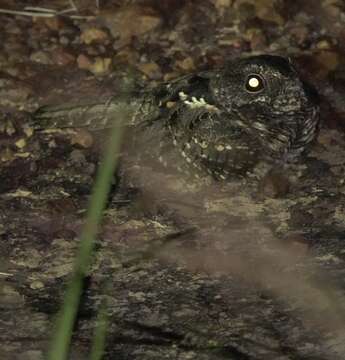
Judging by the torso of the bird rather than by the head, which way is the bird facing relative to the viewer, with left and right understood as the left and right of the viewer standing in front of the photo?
facing to the right of the viewer

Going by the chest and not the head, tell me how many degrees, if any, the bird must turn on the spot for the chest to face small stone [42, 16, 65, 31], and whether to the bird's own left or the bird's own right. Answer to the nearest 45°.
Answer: approximately 135° to the bird's own left

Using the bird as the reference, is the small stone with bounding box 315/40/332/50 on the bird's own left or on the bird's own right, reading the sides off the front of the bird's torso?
on the bird's own left

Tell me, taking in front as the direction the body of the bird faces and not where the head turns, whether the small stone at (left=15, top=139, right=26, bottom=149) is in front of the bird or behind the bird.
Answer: behind

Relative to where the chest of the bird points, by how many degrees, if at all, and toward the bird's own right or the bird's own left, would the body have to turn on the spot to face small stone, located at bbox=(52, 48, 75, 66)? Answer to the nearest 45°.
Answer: approximately 135° to the bird's own left

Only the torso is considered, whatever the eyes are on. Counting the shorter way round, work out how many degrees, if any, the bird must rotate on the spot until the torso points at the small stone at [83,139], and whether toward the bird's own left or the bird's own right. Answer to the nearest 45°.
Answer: approximately 180°

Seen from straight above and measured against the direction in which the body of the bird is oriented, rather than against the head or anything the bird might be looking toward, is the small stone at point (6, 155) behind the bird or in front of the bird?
behind

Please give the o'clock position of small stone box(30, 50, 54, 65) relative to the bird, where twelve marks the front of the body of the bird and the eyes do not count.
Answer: The small stone is roughly at 7 o'clock from the bird.
